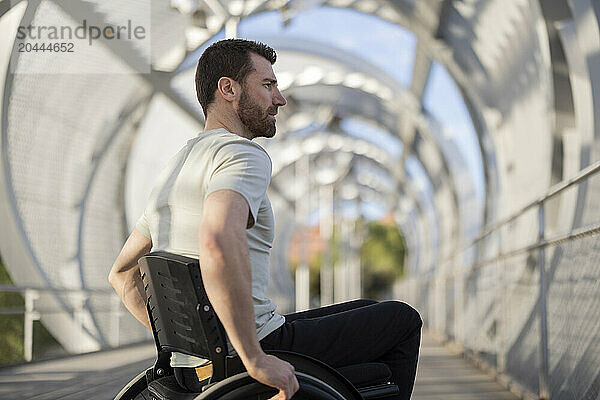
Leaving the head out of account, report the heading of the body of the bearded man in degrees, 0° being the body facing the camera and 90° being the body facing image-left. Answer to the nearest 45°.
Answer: approximately 225°

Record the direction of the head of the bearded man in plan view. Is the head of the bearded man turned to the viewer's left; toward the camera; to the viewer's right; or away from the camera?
to the viewer's right
